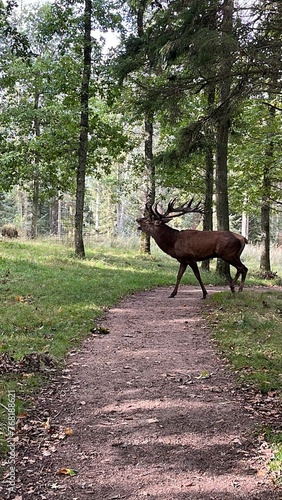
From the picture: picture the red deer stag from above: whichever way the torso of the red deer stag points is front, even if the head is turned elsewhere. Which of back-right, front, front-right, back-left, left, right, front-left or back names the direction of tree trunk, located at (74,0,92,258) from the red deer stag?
front-right

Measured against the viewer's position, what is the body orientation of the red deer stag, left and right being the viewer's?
facing to the left of the viewer

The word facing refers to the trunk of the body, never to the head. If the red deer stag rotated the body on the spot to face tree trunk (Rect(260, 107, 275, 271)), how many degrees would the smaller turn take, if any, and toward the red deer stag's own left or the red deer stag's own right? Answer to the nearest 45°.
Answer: approximately 90° to the red deer stag's own right

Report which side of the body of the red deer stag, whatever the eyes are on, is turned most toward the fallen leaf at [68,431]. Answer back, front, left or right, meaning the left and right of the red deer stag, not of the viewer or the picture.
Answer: left

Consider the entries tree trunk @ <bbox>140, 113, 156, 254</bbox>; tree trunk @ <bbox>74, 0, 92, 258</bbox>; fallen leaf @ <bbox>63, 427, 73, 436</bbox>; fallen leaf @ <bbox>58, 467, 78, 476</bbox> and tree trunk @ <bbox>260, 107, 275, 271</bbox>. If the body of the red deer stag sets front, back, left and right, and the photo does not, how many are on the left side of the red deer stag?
2

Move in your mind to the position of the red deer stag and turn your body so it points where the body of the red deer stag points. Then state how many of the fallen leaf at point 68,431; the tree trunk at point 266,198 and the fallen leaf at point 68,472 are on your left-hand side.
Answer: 2

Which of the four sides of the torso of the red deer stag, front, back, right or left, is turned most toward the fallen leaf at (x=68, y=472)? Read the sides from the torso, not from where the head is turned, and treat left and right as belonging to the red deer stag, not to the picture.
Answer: left

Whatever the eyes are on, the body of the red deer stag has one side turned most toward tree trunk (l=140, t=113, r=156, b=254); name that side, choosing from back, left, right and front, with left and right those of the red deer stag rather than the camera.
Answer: right
